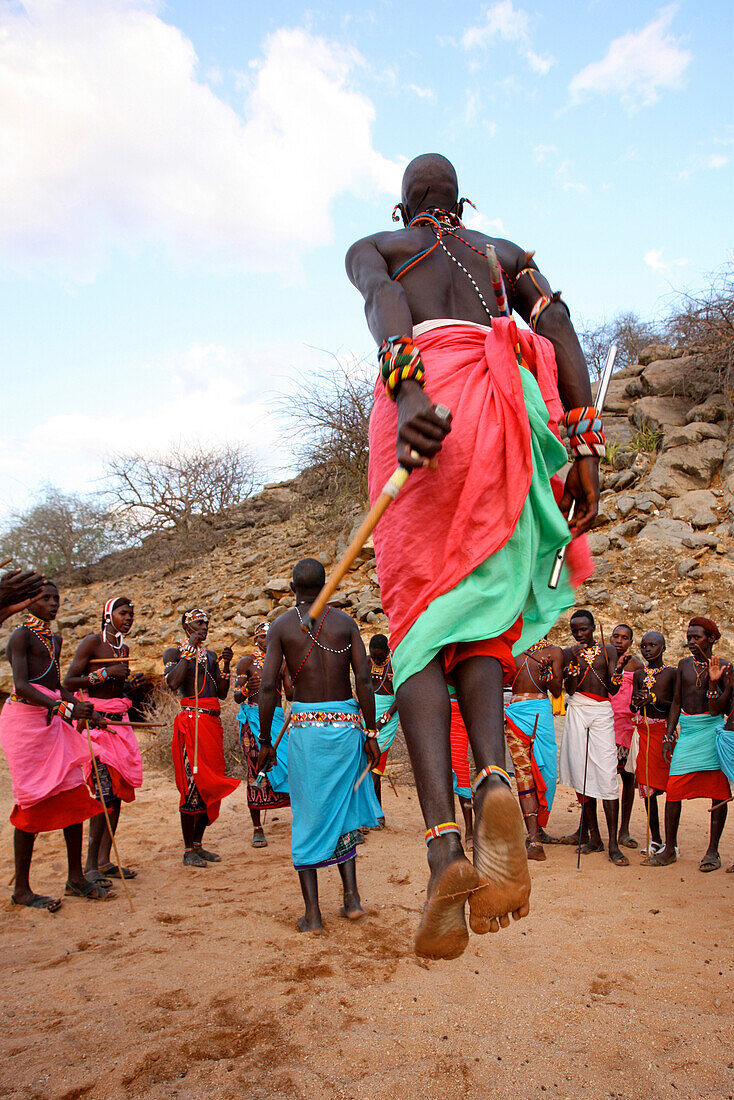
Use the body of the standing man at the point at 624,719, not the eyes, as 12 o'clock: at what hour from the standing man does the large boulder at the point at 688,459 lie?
The large boulder is roughly at 5 o'clock from the standing man.

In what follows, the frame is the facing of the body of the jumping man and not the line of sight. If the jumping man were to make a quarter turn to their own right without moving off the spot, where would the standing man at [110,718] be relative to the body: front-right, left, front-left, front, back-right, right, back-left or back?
back-left

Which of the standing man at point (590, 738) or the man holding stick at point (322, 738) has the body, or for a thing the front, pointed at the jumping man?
the standing man

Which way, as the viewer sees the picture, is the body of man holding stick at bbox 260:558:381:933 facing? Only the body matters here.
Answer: away from the camera

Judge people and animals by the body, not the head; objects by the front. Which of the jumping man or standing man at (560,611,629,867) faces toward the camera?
the standing man

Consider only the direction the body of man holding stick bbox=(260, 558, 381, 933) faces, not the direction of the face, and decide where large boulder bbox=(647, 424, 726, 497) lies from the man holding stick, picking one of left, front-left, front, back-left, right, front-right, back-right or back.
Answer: front-right

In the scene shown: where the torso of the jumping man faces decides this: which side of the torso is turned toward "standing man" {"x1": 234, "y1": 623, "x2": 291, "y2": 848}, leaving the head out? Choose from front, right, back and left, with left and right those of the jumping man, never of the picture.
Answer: front

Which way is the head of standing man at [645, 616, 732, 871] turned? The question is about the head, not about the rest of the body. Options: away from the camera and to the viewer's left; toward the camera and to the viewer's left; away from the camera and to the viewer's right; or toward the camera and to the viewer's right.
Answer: toward the camera and to the viewer's left

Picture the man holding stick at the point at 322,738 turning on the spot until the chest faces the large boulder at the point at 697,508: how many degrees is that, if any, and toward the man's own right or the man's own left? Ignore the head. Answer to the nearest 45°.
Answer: approximately 45° to the man's own right

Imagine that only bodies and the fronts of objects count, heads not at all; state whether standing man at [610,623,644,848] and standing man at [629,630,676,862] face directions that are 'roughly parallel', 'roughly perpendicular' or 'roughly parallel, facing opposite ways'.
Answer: roughly parallel

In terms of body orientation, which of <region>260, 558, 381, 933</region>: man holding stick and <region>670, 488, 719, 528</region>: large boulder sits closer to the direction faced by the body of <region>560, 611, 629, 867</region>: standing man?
the man holding stick

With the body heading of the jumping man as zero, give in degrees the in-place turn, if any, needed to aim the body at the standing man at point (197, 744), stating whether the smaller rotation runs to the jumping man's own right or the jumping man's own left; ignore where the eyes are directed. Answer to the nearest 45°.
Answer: approximately 45° to the jumping man's own left

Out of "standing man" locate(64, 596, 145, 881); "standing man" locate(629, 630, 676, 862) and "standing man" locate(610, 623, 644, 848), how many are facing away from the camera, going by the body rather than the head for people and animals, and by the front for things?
0

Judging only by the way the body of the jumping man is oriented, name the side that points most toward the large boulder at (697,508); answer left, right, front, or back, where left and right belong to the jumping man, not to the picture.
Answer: front

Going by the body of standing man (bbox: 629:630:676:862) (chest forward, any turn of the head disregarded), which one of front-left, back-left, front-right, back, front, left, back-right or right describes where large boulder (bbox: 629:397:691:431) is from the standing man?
back-right

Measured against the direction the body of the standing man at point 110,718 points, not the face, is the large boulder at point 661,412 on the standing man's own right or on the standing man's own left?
on the standing man's own left

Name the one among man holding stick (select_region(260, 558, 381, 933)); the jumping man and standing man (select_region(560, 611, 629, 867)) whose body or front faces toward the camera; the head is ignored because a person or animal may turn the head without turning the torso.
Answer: the standing man

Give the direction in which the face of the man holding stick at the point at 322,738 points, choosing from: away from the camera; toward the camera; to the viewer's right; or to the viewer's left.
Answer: away from the camera

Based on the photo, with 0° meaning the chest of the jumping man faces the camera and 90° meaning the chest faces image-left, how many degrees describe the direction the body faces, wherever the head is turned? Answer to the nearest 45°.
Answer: approximately 180°

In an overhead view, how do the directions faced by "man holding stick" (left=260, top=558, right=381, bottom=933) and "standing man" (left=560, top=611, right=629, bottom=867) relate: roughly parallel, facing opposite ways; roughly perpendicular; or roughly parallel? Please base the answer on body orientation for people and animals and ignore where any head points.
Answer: roughly parallel, facing opposite ways
